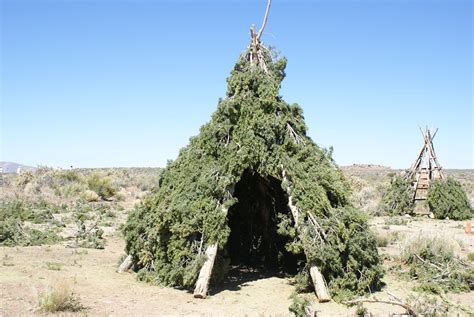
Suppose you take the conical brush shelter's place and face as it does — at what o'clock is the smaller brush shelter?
The smaller brush shelter is roughly at 7 o'clock from the conical brush shelter.

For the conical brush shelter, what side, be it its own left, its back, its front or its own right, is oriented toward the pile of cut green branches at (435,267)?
left

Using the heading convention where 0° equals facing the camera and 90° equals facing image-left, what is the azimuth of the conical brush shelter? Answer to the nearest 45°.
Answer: approximately 0°

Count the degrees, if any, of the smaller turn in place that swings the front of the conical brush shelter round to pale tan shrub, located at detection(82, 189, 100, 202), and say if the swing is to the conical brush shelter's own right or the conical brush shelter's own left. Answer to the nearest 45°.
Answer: approximately 135° to the conical brush shelter's own right

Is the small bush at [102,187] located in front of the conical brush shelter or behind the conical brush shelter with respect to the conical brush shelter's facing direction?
behind

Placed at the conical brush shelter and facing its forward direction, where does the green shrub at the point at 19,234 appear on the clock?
The green shrub is roughly at 4 o'clock from the conical brush shelter.

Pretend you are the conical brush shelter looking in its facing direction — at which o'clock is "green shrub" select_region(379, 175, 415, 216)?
The green shrub is roughly at 7 o'clock from the conical brush shelter.
